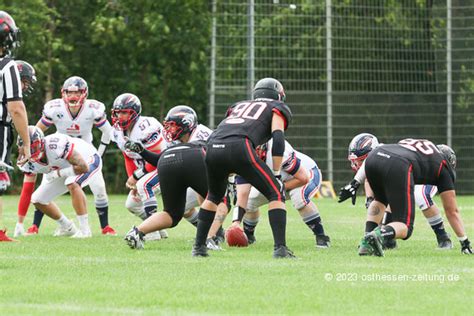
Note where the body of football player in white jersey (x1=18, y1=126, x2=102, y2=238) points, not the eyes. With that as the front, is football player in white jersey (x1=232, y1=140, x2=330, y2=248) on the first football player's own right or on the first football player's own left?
on the first football player's own left

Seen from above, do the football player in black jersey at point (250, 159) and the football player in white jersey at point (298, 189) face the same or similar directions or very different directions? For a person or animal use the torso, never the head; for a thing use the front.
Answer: very different directions

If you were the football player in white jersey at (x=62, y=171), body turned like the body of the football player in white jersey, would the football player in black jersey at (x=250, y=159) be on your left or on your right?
on your left

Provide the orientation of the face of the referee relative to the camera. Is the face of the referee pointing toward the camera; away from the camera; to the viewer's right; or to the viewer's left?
to the viewer's right

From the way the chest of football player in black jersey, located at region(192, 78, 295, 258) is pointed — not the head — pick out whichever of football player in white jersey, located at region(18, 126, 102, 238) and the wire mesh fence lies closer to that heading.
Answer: the wire mesh fence

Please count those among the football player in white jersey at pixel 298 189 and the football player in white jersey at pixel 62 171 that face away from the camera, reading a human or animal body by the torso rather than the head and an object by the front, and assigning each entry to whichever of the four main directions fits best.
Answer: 0

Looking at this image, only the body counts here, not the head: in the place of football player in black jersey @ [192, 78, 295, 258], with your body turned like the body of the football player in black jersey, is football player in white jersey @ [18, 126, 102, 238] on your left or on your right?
on your left
